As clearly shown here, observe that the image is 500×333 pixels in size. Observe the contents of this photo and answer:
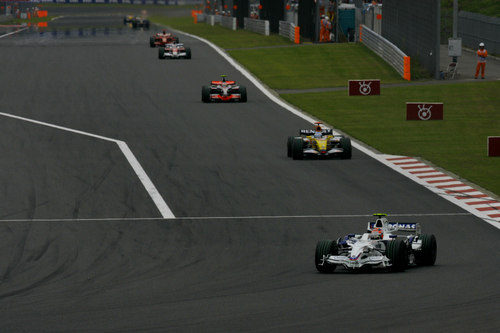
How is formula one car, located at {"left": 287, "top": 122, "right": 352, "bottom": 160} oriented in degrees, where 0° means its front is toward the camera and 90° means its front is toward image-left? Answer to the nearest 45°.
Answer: approximately 0°

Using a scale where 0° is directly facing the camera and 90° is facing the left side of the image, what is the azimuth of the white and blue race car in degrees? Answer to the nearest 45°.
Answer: approximately 45°

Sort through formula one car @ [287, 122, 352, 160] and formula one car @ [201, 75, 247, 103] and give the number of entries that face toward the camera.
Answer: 2

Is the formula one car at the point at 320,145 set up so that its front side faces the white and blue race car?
yes

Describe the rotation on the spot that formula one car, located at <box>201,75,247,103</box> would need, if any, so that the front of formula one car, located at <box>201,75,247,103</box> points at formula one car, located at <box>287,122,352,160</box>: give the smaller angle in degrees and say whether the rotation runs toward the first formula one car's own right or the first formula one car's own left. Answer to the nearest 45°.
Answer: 0° — it already faces it

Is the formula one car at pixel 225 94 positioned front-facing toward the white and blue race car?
yes

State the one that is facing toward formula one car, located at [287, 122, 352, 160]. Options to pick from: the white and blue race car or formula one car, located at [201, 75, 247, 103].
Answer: formula one car, located at [201, 75, 247, 103]

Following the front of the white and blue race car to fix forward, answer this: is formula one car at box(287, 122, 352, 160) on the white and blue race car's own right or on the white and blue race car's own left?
on the white and blue race car's own right

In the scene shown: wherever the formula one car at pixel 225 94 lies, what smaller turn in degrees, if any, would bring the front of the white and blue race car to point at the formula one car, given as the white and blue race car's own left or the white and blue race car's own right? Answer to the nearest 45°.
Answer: approximately 135° to the white and blue race car's own right
